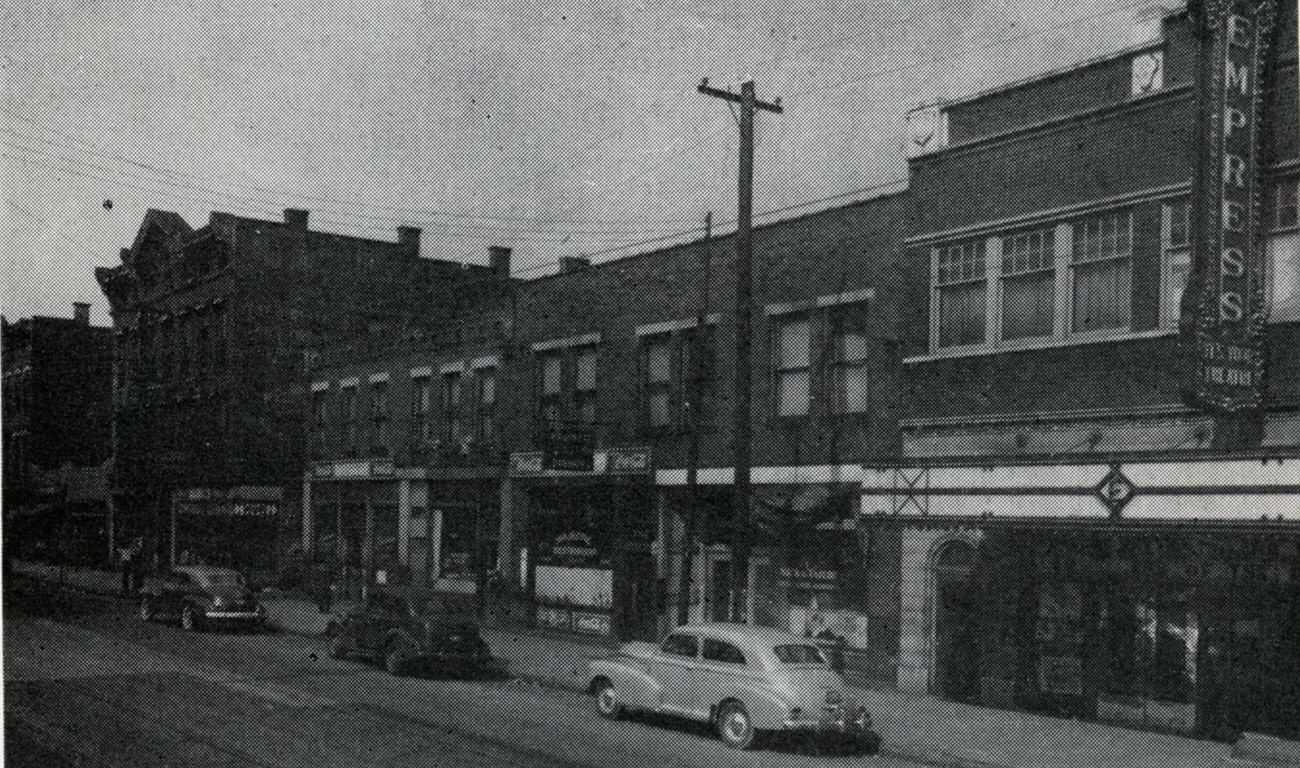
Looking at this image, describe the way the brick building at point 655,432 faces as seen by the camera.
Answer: facing the viewer and to the left of the viewer

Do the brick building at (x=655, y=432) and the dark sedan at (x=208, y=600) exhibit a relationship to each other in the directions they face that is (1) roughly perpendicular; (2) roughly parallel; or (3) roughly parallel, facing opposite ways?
roughly perpendicular

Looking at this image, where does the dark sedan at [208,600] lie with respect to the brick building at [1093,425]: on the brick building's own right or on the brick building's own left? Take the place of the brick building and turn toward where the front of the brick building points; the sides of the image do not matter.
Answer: on the brick building's own right

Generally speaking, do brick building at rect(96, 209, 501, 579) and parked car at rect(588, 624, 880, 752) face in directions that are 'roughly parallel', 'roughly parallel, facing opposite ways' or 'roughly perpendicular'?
roughly perpendicular

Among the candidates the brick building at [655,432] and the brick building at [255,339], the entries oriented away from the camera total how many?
0

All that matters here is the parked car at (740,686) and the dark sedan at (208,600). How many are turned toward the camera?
0

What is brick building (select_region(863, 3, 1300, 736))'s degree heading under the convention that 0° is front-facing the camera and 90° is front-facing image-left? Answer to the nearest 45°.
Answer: approximately 45°

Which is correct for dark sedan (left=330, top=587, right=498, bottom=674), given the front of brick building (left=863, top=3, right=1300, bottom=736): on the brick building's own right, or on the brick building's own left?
on the brick building's own right

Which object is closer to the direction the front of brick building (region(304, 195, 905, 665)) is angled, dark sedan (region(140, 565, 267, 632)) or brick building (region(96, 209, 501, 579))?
the dark sedan

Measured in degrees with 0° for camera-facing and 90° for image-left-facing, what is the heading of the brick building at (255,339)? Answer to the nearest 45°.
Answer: approximately 45°

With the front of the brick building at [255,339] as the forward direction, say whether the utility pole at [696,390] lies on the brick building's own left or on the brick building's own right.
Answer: on the brick building's own left
